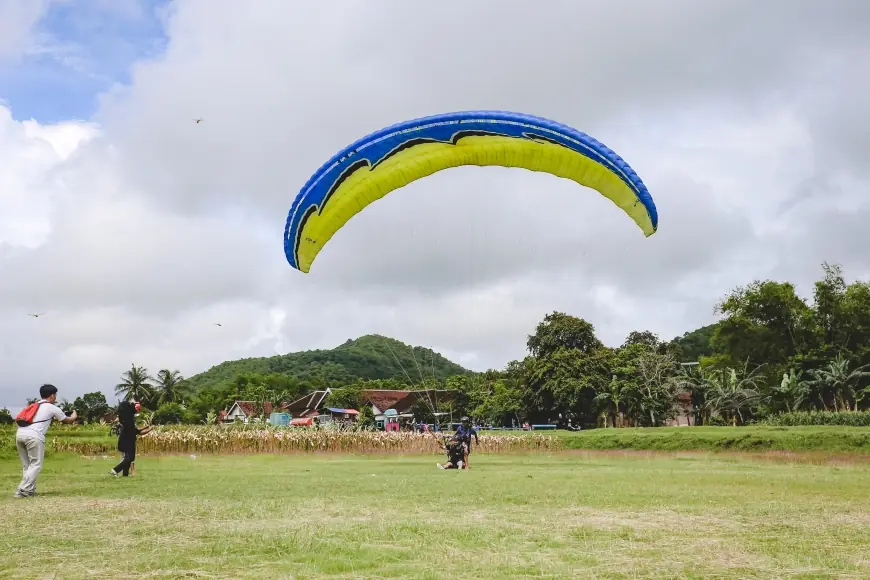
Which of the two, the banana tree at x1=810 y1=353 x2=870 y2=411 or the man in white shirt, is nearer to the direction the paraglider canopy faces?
the man in white shirt

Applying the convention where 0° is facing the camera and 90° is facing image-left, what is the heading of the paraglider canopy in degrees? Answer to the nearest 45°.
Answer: approximately 0°

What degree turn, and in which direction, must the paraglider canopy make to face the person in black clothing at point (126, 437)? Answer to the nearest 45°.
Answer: approximately 45° to its right

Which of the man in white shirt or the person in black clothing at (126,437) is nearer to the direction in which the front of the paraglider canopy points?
the man in white shirt

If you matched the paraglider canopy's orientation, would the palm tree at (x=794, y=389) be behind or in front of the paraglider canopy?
behind

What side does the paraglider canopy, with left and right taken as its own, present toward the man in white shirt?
front

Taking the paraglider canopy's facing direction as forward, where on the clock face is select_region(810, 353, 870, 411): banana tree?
The banana tree is roughly at 7 o'clock from the paraglider canopy.
